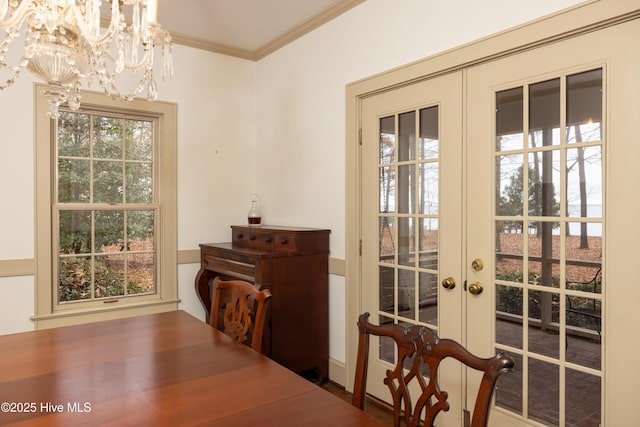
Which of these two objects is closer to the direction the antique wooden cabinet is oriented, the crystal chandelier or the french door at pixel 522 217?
the crystal chandelier

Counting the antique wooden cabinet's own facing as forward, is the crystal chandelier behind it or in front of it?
in front

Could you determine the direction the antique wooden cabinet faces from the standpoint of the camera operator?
facing the viewer and to the left of the viewer

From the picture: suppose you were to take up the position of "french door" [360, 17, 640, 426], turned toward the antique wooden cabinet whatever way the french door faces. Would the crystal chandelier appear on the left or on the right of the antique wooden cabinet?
left

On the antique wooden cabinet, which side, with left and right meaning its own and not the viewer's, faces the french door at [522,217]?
left

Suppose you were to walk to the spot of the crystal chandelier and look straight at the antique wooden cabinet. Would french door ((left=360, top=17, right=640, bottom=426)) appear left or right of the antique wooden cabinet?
right

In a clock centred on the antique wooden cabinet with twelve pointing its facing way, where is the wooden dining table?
The wooden dining table is roughly at 11 o'clock from the antique wooden cabinet.

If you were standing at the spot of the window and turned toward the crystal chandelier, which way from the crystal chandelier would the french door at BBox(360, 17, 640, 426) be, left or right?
left

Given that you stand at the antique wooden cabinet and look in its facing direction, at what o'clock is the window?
The window is roughly at 2 o'clock from the antique wooden cabinet.
